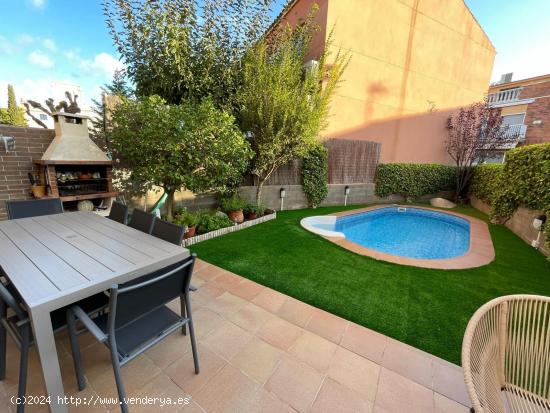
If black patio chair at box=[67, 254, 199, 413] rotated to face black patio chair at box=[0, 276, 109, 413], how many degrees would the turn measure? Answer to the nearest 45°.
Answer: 0° — it already faces it

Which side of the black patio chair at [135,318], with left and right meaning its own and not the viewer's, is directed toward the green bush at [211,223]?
right

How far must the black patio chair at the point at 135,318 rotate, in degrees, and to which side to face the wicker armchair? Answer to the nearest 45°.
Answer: approximately 180°

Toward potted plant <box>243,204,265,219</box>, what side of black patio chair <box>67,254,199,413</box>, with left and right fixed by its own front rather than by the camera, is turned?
right

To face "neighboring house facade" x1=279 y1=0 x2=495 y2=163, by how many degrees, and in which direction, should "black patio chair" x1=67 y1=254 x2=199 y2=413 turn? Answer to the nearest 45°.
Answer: approximately 90° to its right

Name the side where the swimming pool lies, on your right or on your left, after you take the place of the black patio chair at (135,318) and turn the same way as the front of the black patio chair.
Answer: on your right

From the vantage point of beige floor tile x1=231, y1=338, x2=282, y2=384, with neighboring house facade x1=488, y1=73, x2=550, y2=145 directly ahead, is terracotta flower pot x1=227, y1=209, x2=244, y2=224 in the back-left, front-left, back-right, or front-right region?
front-left

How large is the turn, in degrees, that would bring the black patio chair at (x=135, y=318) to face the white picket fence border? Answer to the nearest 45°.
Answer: approximately 90° to its right

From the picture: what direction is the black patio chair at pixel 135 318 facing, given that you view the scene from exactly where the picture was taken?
facing away from the viewer and to the left of the viewer

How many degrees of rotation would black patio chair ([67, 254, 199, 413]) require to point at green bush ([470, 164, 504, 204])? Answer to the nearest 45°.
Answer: approximately 135° to its right

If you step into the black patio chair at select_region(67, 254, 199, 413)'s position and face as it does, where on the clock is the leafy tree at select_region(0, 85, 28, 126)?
The leafy tree is roughly at 1 o'clock from the black patio chair.

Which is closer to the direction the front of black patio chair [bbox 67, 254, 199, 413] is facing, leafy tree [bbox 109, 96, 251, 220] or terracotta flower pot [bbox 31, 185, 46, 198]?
the terracotta flower pot

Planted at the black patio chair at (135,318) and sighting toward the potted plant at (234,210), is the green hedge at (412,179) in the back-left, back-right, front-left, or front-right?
front-right
